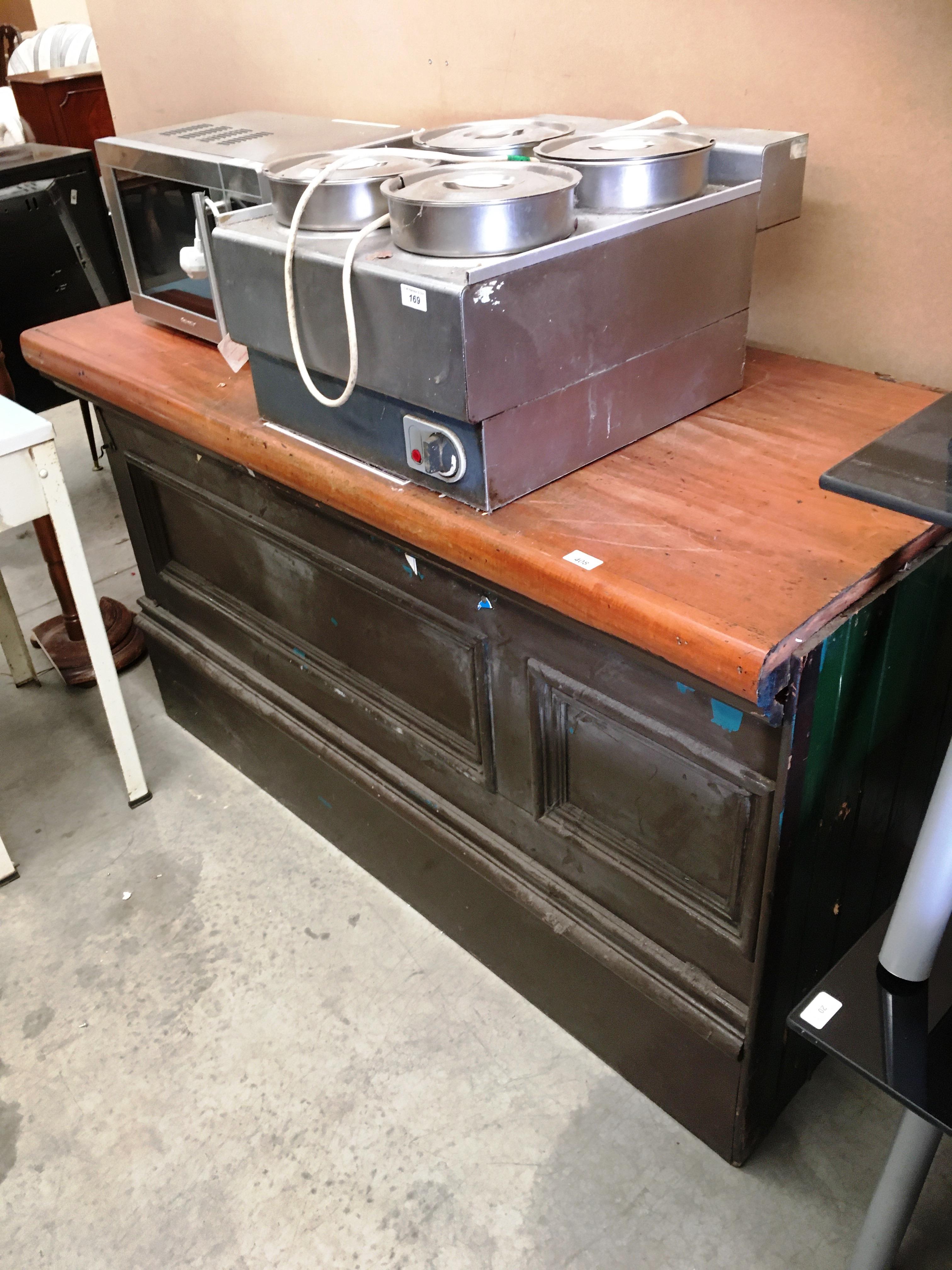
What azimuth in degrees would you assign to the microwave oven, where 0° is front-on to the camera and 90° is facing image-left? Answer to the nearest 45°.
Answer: approximately 45°

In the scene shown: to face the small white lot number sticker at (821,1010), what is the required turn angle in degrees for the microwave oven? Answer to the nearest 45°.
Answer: approximately 45° to its left

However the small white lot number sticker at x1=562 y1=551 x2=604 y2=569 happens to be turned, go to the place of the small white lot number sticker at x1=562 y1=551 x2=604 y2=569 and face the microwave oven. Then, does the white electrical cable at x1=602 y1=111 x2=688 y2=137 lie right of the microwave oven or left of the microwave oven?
right

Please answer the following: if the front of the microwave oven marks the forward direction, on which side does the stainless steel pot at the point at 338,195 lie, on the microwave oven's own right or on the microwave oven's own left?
on the microwave oven's own left

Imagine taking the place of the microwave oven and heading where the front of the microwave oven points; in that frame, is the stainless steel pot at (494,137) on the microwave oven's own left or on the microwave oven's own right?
on the microwave oven's own left

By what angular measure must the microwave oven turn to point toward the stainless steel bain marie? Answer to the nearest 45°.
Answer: approximately 90° to its left

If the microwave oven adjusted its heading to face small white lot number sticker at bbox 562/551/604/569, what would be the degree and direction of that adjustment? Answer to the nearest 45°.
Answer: approximately 45° to its left
